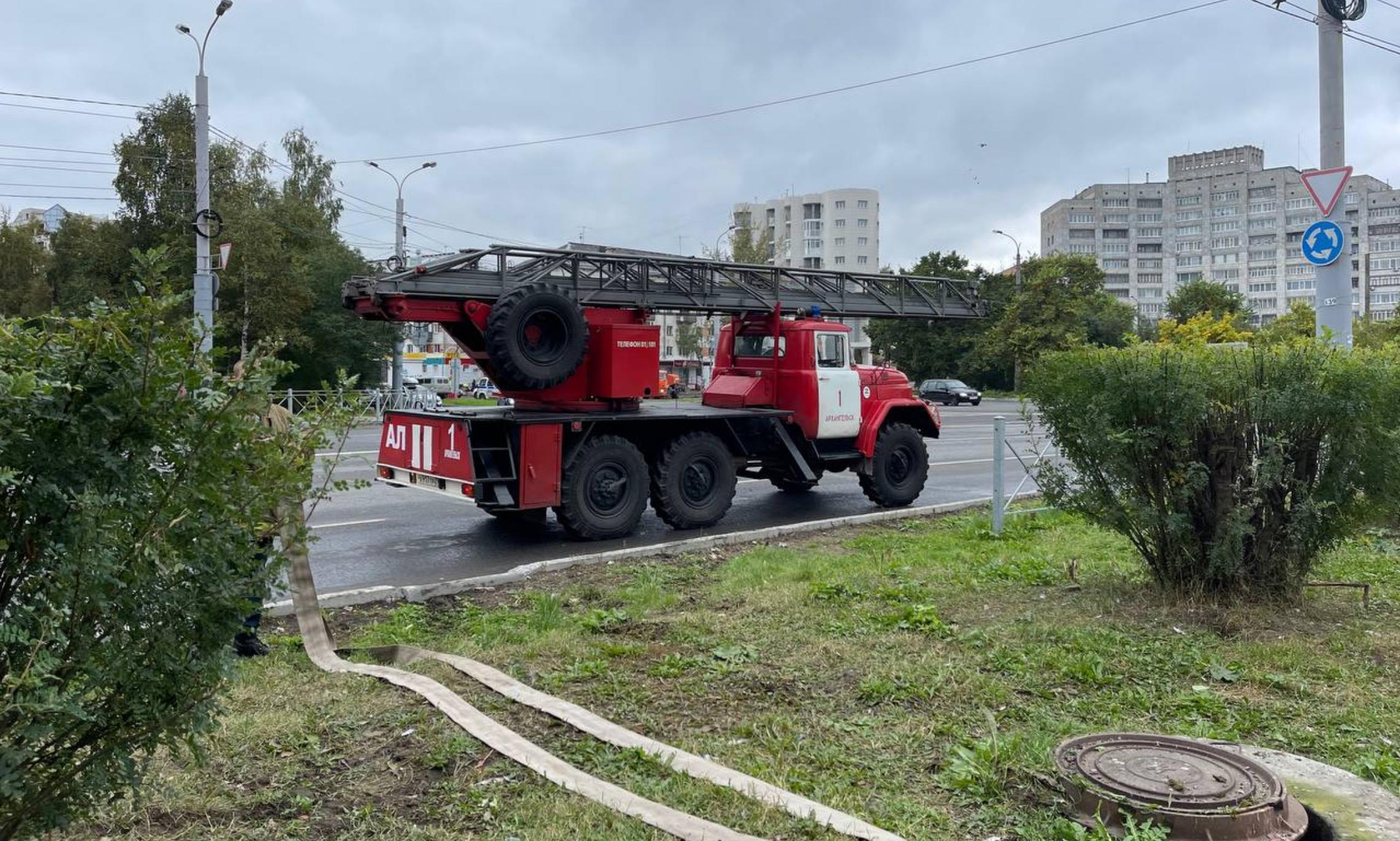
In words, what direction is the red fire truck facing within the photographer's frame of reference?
facing away from the viewer and to the right of the viewer

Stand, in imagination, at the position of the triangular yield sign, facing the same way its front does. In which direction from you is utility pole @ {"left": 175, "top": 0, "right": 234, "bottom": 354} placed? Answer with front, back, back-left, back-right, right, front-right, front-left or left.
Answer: right

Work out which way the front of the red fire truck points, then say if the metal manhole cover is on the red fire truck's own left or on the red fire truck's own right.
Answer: on the red fire truck's own right

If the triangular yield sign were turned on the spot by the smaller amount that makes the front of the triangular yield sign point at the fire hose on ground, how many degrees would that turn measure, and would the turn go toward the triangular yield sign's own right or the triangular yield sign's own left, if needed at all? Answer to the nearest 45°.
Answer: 0° — it already faces it

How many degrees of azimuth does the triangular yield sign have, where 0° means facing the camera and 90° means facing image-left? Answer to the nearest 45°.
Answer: approximately 0°

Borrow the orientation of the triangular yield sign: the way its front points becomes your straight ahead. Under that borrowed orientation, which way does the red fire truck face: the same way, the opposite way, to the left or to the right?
the opposite way

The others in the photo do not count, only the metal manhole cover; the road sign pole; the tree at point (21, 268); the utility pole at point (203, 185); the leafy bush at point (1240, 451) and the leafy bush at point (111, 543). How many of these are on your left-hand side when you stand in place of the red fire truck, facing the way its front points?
2

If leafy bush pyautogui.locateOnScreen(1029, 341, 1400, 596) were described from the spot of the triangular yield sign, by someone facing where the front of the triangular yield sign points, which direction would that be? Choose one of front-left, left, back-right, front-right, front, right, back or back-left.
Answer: front

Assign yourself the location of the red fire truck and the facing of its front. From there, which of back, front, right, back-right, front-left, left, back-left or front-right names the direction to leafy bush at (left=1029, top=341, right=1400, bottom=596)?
right

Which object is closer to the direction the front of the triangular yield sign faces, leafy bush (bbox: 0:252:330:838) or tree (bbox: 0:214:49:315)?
the leafy bush

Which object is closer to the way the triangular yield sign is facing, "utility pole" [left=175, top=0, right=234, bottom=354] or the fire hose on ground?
the fire hose on ground

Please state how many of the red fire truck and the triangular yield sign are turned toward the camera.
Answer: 1

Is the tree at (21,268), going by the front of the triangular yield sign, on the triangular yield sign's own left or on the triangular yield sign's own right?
on the triangular yield sign's own right

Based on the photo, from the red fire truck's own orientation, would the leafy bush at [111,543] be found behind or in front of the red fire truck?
behind

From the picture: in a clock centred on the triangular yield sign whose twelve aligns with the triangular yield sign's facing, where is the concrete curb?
The concrete curb is roughly at 2 o'clock from the triangular yield sign.

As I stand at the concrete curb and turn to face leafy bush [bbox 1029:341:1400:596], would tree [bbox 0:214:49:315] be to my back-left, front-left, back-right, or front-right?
back-left

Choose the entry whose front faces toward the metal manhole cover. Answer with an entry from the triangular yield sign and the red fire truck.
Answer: the triangular yield sign
